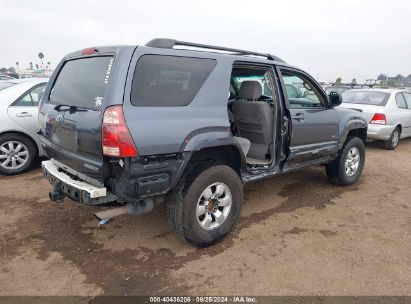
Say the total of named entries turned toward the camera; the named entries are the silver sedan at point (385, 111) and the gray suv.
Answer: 0

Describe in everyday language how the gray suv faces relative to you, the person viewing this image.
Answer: facing away from the viewer and to the right of the viewer

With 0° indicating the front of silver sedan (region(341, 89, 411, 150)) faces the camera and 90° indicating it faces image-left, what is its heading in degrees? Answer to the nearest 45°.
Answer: approximately 225°

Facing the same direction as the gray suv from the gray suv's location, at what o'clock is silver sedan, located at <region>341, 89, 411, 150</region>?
The silver sedan is roughly at 12 o'clock from the gray suv.

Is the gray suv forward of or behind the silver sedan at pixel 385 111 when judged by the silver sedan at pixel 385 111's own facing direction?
behind
